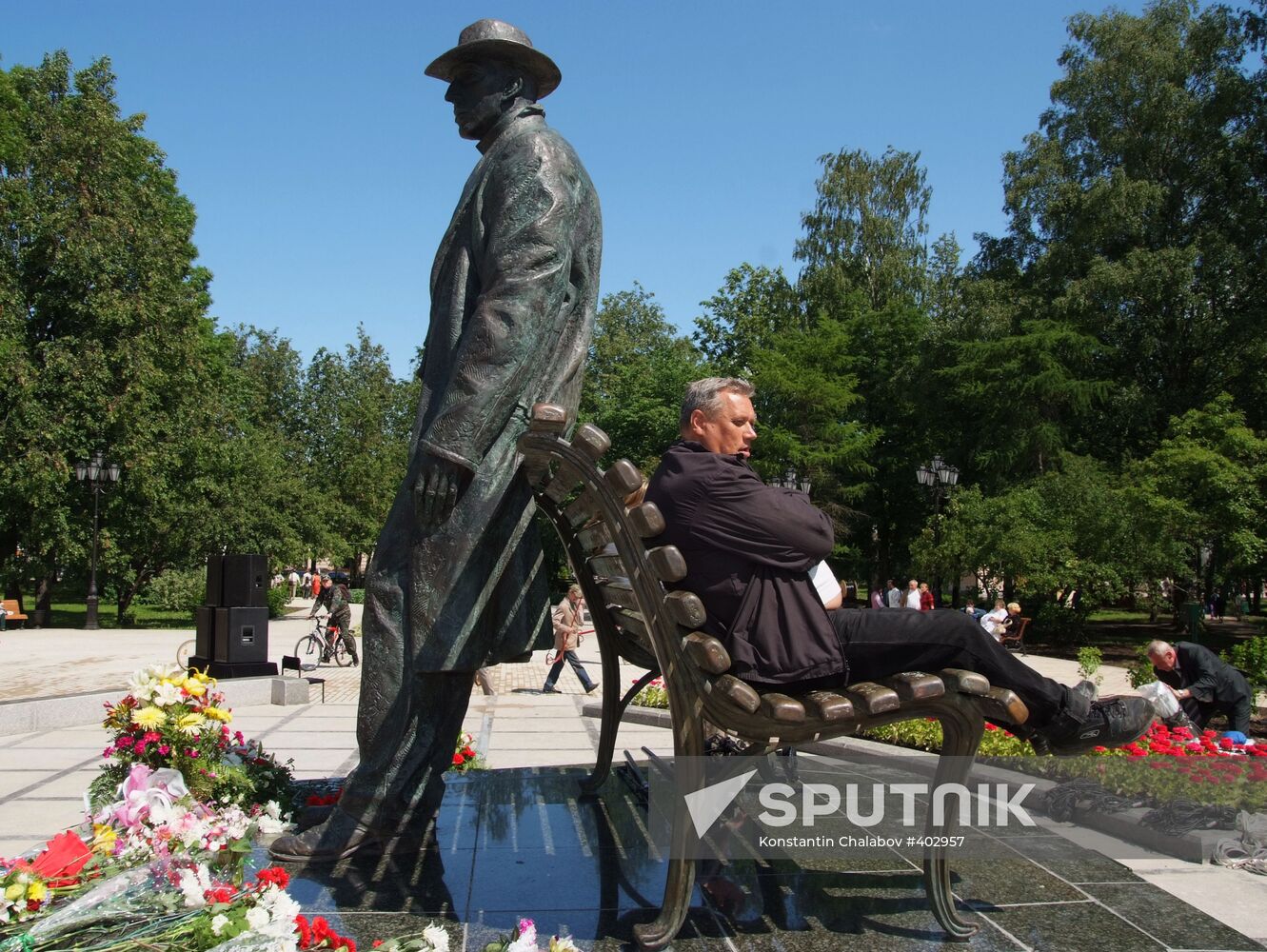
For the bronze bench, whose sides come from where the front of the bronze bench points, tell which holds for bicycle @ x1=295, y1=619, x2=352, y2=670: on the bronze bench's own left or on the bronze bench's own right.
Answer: on the bronze bench's own left

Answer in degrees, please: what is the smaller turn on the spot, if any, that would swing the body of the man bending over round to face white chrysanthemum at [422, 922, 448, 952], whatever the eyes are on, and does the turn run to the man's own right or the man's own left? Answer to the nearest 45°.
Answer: approximately 90° to the man's own left

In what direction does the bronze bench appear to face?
to the viewer's right

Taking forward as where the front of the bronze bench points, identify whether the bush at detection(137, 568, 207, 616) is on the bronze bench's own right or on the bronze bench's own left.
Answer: on the bronze bench's own left

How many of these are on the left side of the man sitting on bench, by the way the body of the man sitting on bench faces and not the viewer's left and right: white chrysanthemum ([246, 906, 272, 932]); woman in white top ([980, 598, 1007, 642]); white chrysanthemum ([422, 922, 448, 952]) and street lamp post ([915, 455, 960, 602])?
2

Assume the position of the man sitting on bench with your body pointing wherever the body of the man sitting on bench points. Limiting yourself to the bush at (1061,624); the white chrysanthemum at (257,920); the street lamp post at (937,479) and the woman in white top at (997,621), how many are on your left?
3

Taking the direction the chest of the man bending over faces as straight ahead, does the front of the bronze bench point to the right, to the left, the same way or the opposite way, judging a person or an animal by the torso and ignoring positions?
the opposite way

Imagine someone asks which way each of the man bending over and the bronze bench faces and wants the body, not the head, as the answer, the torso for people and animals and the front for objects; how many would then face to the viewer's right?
1

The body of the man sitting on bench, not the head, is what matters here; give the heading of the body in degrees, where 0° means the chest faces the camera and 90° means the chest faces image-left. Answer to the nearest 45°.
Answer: approximately 270°

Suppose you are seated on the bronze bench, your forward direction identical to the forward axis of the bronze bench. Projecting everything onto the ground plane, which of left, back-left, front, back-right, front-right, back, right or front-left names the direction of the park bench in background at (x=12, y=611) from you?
back-left

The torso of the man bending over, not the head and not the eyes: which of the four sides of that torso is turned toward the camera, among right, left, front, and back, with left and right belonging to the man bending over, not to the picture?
left

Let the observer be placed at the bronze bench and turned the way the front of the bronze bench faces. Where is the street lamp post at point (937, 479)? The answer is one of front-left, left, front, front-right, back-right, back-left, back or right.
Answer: left
